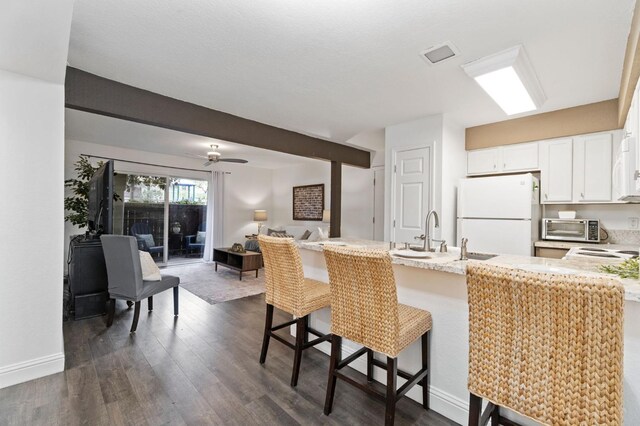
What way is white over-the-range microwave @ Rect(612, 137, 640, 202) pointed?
to the viewer's left

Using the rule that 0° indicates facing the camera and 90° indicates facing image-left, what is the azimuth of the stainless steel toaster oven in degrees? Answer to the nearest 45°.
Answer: approximately 0°

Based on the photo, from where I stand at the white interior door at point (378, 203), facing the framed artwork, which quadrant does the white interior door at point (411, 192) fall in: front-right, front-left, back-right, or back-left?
back-left

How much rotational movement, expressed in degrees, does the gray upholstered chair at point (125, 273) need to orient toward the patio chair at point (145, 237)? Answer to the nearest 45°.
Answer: approximately 45° to its left

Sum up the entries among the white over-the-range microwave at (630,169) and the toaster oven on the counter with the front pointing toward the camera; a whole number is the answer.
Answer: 1

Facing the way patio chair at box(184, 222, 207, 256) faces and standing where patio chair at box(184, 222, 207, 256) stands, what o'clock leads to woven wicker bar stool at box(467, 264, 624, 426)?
The woven wicker bar stool is roughly at 10 o'clock from the patio chair.
